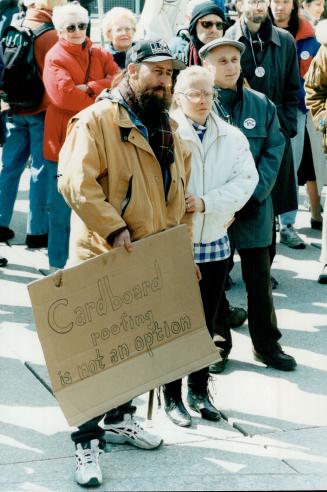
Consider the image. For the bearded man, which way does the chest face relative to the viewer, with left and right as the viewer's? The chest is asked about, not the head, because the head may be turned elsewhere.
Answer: facing the viewer and to the right of the viewer

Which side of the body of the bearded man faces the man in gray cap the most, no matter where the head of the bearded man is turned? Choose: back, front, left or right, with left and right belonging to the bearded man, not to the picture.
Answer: left

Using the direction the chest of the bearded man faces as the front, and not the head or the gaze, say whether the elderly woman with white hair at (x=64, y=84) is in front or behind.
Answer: behind

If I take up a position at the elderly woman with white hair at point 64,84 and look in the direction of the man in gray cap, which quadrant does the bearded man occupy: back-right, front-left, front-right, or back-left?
front-right

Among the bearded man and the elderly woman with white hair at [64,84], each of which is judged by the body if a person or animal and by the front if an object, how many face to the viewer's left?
0

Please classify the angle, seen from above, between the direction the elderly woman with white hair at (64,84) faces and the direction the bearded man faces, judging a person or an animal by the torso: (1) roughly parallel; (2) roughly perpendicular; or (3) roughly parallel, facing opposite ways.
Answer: roughly parallel

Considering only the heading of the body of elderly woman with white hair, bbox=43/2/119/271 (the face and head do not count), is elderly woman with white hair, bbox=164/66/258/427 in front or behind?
in front

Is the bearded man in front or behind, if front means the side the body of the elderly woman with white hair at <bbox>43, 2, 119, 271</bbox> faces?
in front

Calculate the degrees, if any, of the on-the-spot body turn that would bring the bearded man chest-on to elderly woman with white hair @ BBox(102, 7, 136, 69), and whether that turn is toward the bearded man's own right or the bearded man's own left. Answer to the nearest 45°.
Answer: approximately 135° to the bearded man's own left
